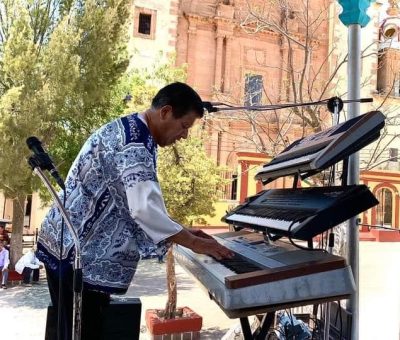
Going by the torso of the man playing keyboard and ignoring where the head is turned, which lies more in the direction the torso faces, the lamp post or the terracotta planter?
the lamp post

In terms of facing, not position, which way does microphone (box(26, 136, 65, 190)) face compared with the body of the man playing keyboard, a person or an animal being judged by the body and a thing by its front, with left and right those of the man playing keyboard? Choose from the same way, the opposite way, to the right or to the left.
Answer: the opposite way

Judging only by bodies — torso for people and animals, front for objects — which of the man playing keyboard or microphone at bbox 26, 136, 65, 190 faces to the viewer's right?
the man playing keyboard

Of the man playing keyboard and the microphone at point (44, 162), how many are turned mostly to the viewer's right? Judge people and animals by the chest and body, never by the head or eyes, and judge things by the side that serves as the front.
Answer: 1

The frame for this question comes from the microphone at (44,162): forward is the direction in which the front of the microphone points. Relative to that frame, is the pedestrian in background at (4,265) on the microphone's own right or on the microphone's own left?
on the microphone's own right

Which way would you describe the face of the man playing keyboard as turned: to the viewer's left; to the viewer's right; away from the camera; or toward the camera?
to the viewer's right

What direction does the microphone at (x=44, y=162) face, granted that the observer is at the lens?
facing to the left of the viewer

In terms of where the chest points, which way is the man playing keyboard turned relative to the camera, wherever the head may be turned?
to the viewer's right

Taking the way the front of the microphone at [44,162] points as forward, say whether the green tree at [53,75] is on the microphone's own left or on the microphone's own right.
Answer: on the microphone's own right
